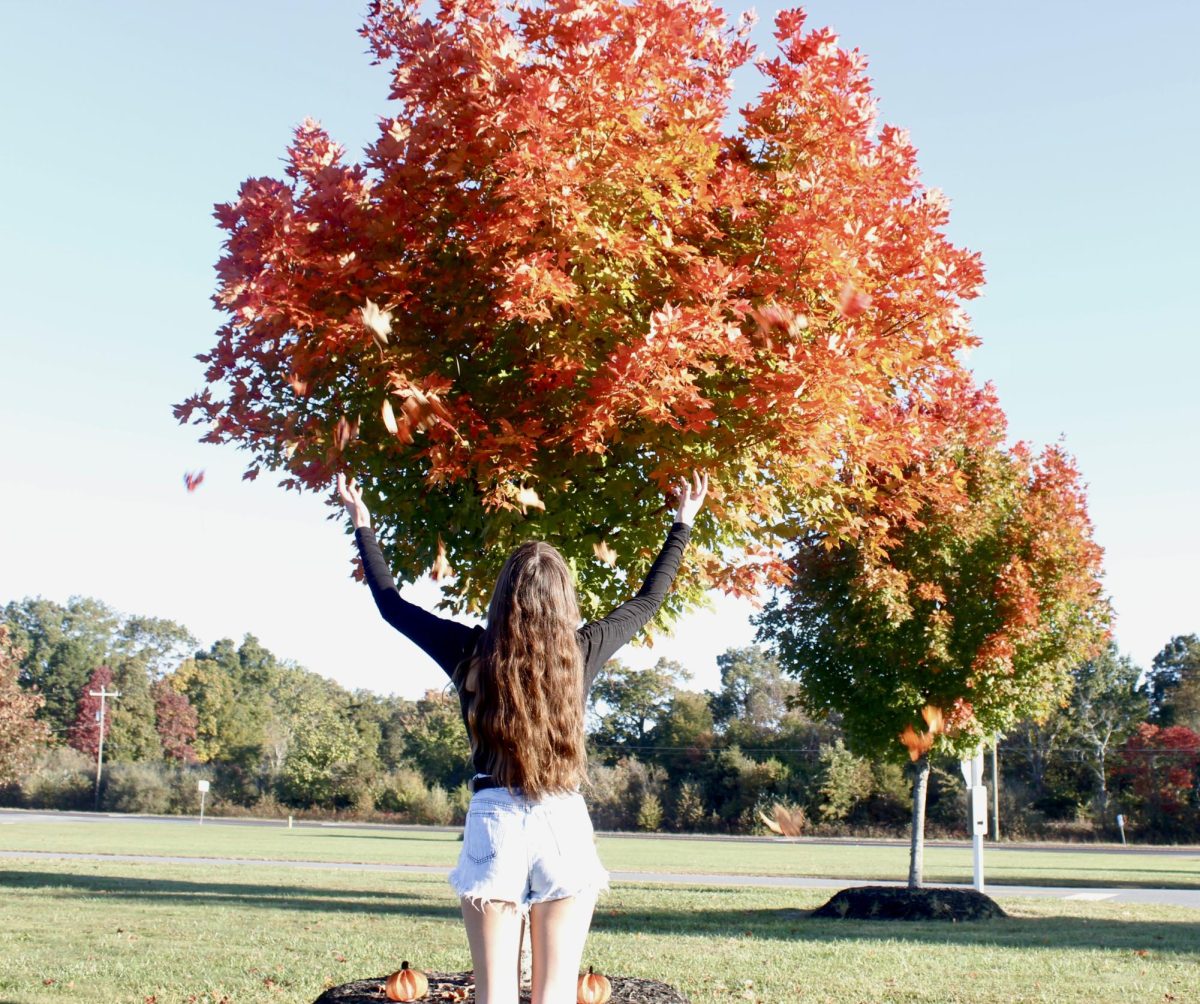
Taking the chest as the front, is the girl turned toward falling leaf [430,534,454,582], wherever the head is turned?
yes

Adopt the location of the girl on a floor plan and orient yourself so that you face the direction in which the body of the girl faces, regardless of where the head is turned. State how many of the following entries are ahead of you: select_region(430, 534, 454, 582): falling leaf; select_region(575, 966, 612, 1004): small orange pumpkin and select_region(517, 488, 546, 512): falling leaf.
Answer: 3

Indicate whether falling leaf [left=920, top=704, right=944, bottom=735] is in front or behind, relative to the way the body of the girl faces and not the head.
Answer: in front

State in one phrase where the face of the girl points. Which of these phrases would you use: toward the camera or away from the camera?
away from the camera

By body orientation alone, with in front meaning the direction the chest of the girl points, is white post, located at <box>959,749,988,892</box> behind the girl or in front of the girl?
in front

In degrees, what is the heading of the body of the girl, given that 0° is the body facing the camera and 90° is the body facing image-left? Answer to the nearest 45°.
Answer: approximately 180°

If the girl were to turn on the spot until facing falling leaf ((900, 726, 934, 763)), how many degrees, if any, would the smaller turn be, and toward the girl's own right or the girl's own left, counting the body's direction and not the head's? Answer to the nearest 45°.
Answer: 0° — they already face it

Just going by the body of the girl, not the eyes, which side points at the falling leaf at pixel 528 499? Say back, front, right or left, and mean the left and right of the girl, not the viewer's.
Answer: front

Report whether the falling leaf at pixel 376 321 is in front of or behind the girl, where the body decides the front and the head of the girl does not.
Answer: in front
